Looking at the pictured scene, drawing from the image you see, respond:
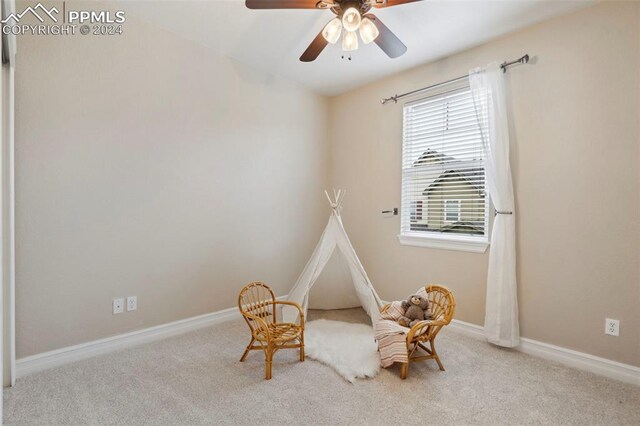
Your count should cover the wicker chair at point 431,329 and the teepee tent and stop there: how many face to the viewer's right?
0

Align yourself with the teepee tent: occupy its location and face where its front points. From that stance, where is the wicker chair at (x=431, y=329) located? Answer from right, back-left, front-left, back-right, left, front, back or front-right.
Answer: front-left
